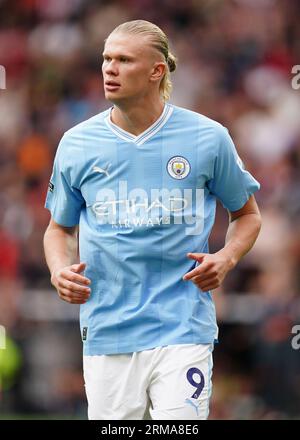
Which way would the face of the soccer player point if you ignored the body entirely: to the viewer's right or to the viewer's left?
to the viewer's left

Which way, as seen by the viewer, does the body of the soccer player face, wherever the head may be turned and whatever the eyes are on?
toward the camera
